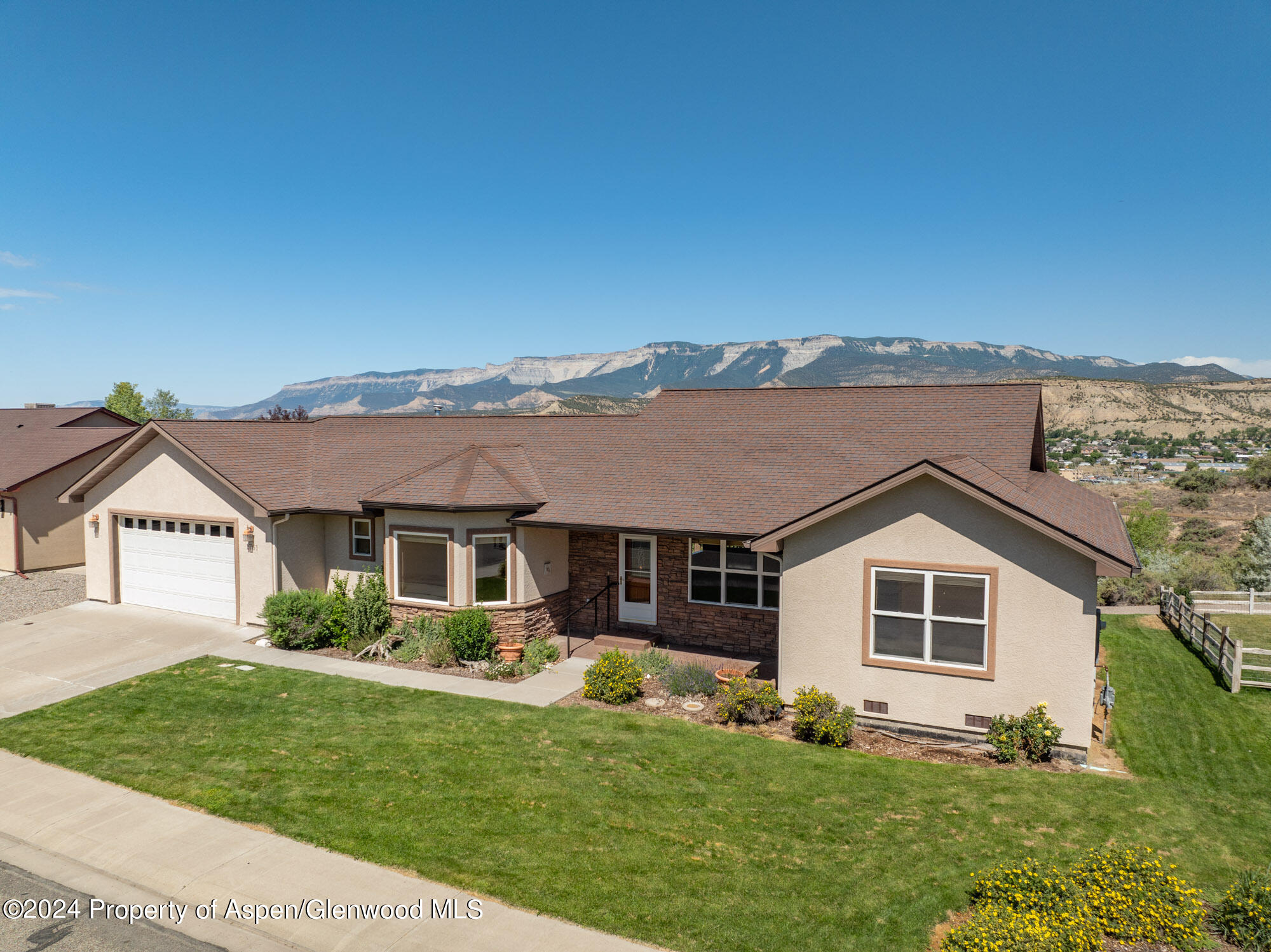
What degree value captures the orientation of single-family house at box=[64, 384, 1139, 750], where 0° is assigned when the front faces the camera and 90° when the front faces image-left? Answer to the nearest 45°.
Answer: approximately 45°

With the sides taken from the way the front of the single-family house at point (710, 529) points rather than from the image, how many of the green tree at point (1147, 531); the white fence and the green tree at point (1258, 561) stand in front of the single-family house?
0

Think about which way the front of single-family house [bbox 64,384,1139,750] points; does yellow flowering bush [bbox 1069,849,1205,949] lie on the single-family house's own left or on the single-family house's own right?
on the single-family house's own left

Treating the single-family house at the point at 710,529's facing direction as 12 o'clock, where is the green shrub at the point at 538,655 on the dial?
The green shrub is roughly at 1 o'clock from the single-family house.

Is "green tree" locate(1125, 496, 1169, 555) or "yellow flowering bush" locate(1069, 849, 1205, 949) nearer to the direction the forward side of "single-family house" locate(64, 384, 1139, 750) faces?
the yellow flowering bush

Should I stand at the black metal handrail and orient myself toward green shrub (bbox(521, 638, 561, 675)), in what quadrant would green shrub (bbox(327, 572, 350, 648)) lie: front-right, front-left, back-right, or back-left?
front-right

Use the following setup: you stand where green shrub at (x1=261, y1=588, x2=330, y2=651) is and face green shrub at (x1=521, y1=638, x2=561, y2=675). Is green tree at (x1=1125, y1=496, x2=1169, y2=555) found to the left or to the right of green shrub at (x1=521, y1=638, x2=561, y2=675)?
left

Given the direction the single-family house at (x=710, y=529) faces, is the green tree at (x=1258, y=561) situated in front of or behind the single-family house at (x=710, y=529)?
behind

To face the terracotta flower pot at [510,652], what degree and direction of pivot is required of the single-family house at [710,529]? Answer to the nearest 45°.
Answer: approximately 45° to its right

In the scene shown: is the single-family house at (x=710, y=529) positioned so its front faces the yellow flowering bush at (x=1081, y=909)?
no

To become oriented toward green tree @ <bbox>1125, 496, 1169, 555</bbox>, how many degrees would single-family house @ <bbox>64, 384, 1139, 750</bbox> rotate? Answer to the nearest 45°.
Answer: approximately 180°

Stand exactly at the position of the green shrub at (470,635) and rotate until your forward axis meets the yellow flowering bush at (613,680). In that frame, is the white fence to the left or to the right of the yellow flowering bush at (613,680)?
left
